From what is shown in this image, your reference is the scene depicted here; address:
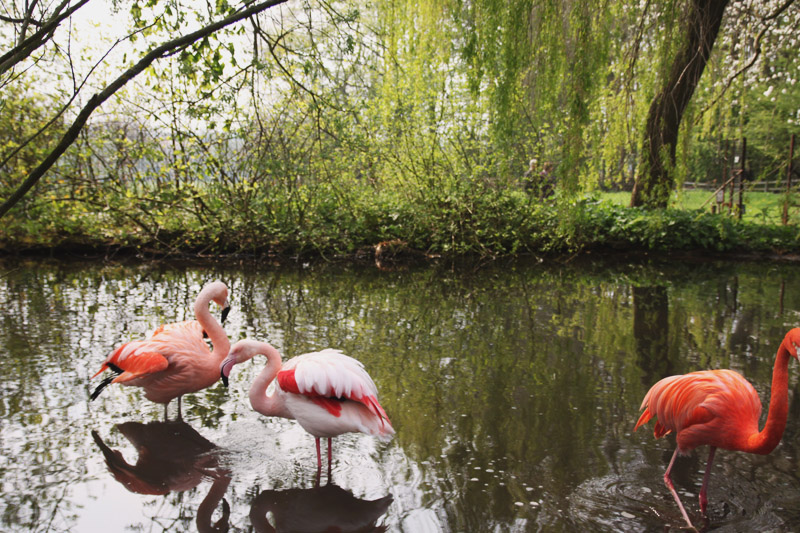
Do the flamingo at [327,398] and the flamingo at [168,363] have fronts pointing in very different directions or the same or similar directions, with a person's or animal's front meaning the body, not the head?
very different directions

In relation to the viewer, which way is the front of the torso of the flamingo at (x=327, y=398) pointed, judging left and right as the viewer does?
facing to the left of the viewer

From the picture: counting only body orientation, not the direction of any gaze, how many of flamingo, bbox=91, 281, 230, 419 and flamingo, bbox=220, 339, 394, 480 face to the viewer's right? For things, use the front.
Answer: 1

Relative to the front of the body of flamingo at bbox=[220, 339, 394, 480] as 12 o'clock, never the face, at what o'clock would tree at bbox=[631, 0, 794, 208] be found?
The tree is roughly at 5 o'clock from the flamingo.

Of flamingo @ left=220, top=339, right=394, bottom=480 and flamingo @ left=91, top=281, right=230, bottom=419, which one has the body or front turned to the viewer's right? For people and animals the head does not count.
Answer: flamingo @ left=91, top=281, right=230, bottom=419

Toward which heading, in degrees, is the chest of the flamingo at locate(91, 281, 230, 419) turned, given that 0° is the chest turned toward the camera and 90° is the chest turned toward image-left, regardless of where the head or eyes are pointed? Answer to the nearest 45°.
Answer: approximately 270°

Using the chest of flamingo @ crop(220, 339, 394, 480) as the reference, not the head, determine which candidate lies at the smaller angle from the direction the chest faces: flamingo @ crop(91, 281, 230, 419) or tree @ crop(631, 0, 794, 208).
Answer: the flamingo

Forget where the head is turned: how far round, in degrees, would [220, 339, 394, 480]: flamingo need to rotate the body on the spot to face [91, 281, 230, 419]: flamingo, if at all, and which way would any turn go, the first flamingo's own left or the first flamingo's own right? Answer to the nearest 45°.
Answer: approximately 45° to the first flamingo's own right

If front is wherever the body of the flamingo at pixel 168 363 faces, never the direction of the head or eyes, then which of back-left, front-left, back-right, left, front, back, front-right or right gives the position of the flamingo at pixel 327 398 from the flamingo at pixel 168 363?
front-right

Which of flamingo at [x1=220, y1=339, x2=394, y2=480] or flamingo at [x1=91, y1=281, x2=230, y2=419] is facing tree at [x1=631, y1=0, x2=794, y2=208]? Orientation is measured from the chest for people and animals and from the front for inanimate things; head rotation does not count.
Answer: flamingo at [x1=91, y1=281, x2=230, y2=419]
